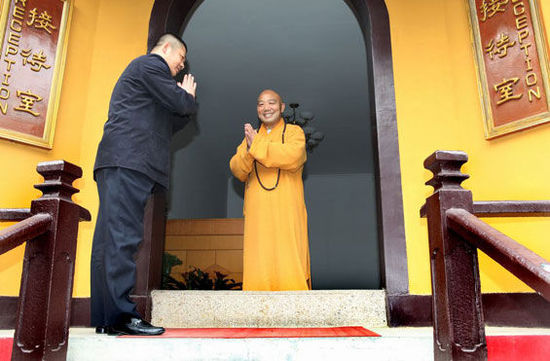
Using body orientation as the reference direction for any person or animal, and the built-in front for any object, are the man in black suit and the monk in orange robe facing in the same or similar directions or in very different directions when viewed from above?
very different directions

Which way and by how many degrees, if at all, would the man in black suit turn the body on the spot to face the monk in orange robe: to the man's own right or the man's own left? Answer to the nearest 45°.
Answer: approximately 45° to the man's own left

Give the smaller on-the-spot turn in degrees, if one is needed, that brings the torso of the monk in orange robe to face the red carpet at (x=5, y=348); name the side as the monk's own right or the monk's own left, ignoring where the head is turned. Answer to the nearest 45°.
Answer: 0° — they already face it

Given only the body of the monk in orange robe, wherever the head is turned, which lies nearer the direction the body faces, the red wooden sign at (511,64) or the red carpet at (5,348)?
the red carpet

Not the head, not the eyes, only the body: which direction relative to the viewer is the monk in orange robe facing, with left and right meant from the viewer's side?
facing the viewer and to the left of the viewer

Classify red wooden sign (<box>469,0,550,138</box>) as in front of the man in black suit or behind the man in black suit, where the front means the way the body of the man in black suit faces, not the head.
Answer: in front

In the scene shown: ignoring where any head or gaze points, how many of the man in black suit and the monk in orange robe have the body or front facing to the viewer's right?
1

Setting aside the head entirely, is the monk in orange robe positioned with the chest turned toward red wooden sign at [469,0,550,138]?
no

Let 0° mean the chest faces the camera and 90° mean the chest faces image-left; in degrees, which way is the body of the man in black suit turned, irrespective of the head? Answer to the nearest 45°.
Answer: approximately 270°

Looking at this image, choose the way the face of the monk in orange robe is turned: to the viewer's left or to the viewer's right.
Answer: to the viewer's left

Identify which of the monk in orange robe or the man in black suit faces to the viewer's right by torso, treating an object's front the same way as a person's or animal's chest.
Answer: the man in black suit
